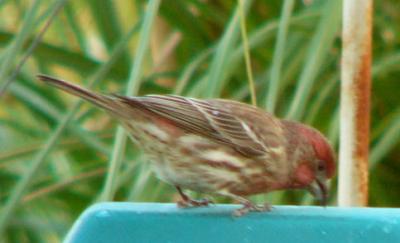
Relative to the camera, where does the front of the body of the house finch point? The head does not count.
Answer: to the viewer's right
